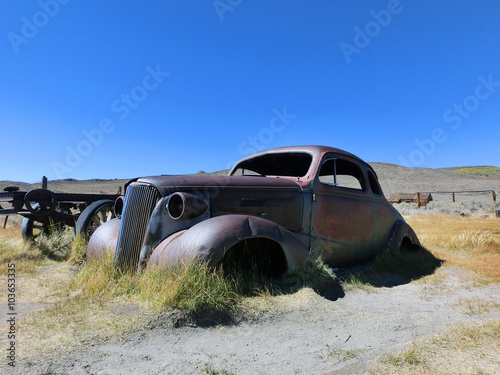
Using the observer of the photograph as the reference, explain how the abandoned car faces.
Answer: facing the viewer and to the left of the viewer

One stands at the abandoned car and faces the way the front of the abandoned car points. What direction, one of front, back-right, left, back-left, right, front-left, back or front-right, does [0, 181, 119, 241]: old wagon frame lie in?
right
